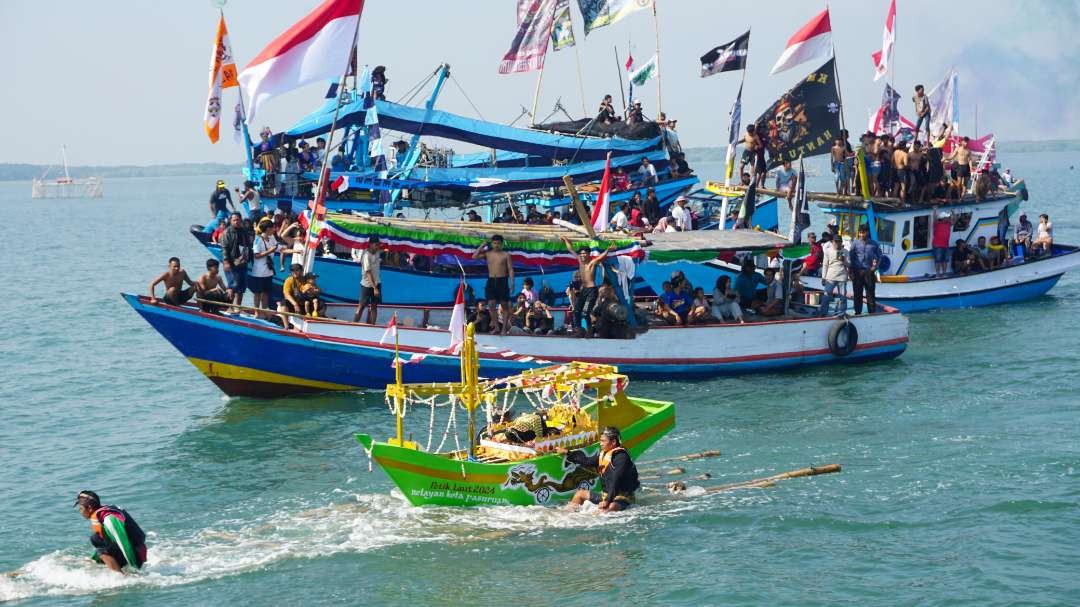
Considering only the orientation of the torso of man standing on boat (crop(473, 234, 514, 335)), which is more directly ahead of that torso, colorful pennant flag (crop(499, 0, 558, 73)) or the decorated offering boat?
the decorated offering boat

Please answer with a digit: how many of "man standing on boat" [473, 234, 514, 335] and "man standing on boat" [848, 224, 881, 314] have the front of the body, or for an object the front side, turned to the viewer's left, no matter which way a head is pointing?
0

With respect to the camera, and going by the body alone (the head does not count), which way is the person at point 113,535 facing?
to the viewer's left

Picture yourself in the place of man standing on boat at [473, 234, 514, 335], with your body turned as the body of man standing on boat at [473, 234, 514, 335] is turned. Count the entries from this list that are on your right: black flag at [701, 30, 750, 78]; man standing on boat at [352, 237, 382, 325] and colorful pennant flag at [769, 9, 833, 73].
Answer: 1

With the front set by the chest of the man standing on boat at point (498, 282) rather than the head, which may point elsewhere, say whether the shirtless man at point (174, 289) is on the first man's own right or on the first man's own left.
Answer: on the first man's own right

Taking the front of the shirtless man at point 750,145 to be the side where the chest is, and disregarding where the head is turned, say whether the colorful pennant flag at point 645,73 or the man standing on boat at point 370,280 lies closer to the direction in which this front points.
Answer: the man standing on boat

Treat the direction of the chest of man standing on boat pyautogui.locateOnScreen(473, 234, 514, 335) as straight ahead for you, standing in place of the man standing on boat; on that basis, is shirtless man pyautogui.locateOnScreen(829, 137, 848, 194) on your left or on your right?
on your left

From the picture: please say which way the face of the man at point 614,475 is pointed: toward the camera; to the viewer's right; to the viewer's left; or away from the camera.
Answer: to the viewer's left

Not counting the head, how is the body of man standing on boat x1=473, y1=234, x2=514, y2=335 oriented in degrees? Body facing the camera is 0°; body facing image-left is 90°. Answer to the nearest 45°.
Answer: approximately 0°
